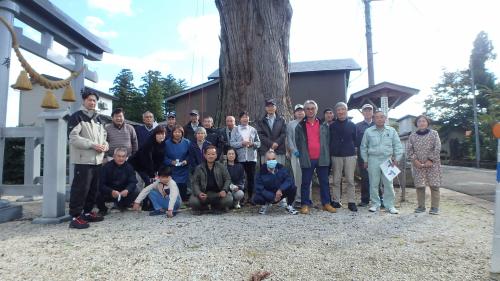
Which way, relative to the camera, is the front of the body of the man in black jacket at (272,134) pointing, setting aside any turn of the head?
toward the camera

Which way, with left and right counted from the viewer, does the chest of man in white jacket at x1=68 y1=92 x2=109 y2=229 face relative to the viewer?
facing the viewer and to the right of the viewer

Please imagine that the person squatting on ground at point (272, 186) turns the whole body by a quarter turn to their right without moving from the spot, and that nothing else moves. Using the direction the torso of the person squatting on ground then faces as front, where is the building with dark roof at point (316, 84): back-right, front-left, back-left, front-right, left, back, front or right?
right

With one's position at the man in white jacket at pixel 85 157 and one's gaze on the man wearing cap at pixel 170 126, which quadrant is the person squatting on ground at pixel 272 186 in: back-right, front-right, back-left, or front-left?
front-right

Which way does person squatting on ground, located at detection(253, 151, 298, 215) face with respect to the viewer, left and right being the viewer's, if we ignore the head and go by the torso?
facing the viewer

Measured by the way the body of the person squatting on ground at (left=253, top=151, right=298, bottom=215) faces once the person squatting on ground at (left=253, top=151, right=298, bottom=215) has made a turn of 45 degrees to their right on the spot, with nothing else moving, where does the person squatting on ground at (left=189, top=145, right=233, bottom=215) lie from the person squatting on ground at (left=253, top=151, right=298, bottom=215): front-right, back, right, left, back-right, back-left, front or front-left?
front-right

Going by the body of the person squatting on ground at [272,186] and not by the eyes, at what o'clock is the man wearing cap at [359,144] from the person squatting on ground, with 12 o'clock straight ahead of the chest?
The man wearing cap is roughly at 8 o'clock from the person squatting on ground.

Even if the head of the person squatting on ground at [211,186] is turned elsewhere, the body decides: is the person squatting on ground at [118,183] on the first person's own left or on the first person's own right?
on the first person's own right

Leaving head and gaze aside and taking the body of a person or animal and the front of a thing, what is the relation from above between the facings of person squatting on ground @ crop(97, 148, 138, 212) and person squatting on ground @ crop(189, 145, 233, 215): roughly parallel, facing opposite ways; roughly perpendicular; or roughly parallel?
roughly parallel

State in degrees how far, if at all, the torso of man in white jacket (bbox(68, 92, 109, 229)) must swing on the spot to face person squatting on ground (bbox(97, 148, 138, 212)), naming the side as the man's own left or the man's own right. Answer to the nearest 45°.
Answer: approximately 90° to the man's own left

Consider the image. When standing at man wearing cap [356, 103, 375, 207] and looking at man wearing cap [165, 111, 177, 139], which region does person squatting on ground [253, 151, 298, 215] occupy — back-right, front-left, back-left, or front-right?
front-left
